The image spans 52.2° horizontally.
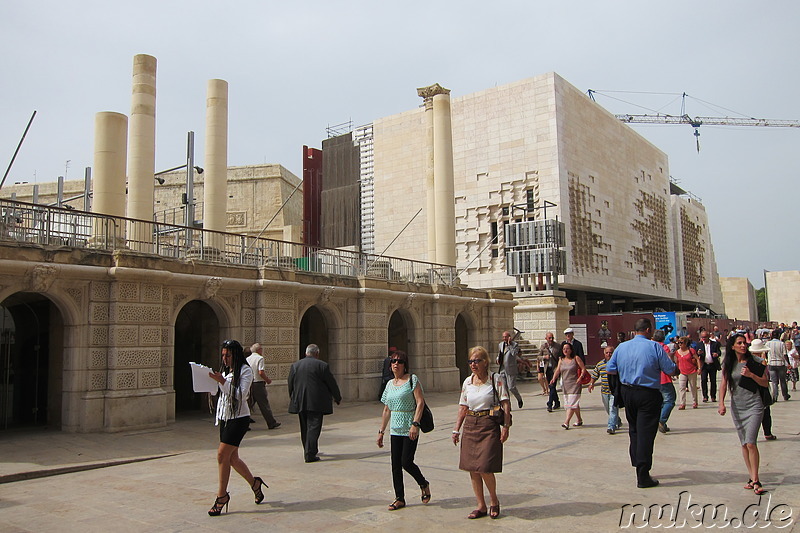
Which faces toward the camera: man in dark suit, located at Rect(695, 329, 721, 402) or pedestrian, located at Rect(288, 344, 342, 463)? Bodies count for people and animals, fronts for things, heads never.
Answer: the man in dark suit

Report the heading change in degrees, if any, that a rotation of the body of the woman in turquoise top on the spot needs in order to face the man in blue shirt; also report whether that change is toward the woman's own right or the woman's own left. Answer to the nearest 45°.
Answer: approximately 135° to the woman's own left

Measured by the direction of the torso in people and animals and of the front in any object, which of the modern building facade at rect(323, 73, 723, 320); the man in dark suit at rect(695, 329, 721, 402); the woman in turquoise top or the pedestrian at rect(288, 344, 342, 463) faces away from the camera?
the pedestrian

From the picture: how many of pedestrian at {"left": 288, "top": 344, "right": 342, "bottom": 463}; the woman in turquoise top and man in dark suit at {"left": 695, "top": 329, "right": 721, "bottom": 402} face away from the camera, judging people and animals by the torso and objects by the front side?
1

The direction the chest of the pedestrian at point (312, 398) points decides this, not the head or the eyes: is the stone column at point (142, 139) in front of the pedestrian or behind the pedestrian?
in front

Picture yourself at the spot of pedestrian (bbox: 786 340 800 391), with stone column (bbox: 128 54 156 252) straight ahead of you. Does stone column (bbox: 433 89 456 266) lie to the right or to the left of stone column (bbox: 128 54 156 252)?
right

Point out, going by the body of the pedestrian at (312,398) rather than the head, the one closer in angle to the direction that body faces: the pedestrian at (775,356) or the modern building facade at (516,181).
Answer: the modern building facade

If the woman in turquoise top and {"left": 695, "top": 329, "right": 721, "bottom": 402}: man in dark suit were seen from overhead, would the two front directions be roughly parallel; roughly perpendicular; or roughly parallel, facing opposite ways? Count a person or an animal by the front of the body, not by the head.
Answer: roughly parallel

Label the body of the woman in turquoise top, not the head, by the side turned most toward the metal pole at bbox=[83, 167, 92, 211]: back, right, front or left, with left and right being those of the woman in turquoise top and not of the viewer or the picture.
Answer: right

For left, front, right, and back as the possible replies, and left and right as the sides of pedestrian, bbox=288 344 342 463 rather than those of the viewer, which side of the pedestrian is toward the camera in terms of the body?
back

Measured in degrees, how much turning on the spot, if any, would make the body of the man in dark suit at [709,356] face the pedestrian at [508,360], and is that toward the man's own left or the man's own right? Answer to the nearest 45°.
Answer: approximately 45° to the man's own right

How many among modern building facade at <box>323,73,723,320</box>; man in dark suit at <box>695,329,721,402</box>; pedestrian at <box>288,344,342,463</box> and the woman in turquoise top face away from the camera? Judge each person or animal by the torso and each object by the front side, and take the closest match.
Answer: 1

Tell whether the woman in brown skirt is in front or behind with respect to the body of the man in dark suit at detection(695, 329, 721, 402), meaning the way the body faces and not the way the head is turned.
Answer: in front

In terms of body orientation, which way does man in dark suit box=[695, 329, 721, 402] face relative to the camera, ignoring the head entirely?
toward the camera

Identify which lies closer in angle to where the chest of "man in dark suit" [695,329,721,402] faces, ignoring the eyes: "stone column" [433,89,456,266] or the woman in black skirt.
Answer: the woman in black skirt

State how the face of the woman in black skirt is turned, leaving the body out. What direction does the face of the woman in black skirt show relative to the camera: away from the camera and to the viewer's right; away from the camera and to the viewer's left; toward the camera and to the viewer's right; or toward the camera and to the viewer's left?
toward the camera and to the viewer's left
